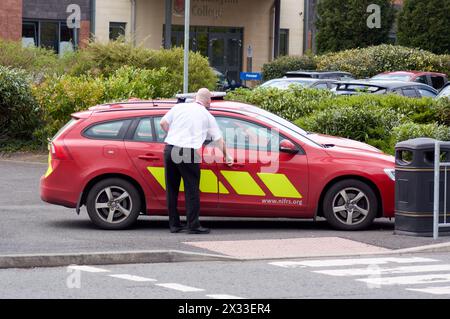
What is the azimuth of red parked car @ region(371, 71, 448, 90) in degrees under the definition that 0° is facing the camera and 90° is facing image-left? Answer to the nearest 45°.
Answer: approximately 45°

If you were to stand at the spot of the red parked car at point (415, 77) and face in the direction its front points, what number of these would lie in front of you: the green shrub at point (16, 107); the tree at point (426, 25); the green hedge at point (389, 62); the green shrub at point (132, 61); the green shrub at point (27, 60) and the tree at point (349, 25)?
3

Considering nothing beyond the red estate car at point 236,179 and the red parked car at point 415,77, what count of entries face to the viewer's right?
1

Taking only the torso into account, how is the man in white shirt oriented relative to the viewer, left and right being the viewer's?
facing away from the viewer and to the right of the viewer

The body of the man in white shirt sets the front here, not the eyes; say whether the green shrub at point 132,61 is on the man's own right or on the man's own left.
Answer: on the man's own left

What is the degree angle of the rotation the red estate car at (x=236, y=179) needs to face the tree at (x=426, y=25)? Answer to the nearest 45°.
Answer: approximately 90° to its left

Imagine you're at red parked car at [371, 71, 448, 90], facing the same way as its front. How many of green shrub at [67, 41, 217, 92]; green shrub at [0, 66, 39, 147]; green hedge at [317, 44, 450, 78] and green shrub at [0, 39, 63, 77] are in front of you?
3

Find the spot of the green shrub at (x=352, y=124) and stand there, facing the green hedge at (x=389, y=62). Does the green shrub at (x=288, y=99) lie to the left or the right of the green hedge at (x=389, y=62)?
left

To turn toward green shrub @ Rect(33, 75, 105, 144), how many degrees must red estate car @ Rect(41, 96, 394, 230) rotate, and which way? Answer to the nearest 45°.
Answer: approximately 90° to its left

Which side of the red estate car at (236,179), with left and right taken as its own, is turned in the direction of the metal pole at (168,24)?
left

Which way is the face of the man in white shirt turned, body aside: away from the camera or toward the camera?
away from the camera

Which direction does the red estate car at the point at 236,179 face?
to the viewer's right
